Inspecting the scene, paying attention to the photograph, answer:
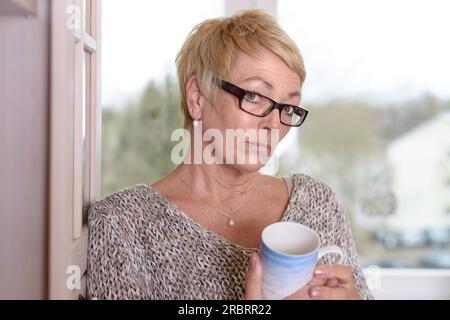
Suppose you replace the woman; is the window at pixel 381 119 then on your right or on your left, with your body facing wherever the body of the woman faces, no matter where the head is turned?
on your left

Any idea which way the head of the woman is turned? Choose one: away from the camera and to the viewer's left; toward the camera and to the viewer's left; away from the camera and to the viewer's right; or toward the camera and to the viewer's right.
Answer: toward the camera and to the viewer's right

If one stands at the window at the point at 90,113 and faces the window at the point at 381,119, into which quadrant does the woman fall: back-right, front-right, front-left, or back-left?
front-right

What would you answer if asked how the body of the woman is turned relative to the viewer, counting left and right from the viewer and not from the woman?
facing the viewer and to the right of the viewer
